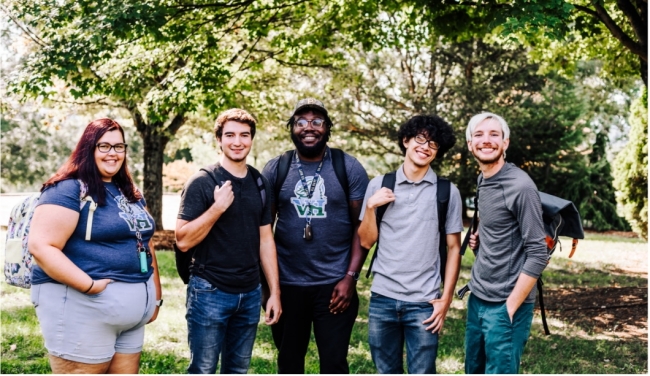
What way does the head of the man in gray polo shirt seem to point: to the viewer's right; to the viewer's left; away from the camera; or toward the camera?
toward the camera

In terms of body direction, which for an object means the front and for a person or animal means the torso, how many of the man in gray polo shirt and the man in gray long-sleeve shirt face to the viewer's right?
0

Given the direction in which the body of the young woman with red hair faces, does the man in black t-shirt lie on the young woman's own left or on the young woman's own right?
on the young woman's own left

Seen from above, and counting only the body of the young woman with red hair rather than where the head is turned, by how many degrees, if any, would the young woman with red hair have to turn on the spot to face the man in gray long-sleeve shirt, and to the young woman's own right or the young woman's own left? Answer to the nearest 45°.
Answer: approximately 45° to the young woman's own left

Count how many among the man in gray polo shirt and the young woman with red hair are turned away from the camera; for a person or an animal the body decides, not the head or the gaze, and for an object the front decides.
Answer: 0

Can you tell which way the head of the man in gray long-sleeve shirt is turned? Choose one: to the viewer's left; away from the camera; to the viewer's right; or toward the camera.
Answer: toward the camera

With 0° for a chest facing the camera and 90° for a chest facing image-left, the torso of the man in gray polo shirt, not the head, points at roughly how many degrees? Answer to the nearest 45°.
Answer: approximately 0°

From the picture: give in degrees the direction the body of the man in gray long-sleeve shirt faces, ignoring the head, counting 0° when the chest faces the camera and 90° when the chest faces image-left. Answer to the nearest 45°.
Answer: approximately 45°

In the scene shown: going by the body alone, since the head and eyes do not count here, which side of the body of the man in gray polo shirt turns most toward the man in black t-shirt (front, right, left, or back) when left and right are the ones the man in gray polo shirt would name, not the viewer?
right

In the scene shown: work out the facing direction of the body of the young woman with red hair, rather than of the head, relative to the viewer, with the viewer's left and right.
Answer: facing the viewer and to the right of the viewer

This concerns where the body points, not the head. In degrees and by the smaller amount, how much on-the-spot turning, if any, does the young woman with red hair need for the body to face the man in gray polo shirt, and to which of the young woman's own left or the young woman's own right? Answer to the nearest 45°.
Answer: approximately 45° to the young woman's own left
